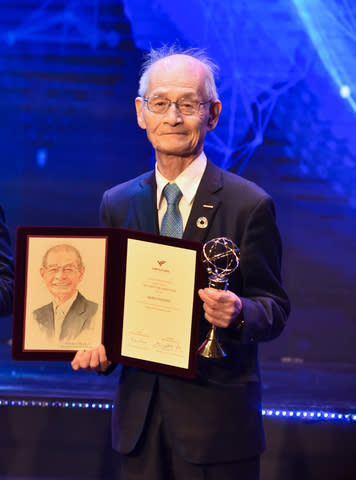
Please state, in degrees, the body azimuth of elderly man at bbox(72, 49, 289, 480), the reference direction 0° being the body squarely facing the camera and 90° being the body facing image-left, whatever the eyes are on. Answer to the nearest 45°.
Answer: approximately 45°
